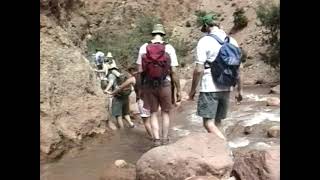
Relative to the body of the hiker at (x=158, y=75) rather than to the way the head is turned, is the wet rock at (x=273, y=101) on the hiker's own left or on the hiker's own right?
on the hiker's own right

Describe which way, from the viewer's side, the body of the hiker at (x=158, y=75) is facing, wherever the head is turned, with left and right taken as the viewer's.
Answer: facing away from the viewer

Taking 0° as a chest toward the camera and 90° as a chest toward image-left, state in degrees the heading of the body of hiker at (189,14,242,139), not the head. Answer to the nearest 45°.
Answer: approximately 135°
